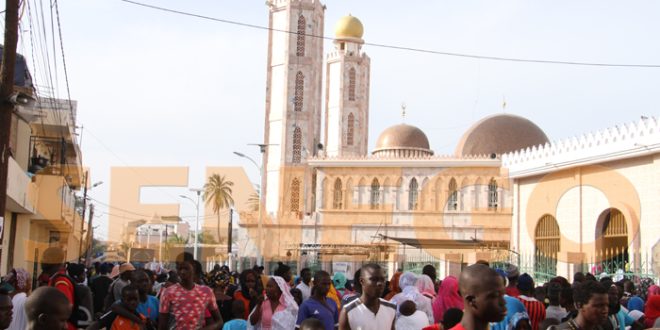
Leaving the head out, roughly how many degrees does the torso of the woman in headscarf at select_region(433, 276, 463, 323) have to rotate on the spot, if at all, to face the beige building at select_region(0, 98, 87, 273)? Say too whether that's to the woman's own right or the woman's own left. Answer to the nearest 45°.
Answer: approximately 45° to the woman's own left

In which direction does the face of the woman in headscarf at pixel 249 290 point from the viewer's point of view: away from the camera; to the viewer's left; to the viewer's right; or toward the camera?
toward the camera

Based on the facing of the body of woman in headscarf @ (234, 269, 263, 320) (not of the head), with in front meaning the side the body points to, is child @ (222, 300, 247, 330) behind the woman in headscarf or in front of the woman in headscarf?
in front

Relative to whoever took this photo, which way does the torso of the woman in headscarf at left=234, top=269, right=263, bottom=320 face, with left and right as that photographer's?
facing the viewer

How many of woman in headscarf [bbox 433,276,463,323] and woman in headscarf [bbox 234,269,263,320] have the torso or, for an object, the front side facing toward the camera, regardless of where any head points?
1

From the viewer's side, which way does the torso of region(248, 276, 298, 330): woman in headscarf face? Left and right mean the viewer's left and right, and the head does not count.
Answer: facing the viewer and to the left of the viewer

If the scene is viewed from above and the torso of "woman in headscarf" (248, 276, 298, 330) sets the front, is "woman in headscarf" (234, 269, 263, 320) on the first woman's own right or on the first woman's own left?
on the first woman's own right

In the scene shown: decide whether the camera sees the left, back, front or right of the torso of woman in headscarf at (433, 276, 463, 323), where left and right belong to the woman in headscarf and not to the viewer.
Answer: back

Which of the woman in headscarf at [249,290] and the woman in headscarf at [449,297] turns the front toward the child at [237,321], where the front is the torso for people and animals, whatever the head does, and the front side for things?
the woman in headscarf at [249,290]

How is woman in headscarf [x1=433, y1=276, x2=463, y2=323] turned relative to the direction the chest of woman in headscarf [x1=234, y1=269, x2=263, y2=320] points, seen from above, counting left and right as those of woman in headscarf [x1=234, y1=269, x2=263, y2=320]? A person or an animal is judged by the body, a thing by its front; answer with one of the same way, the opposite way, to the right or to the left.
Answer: the opposite way

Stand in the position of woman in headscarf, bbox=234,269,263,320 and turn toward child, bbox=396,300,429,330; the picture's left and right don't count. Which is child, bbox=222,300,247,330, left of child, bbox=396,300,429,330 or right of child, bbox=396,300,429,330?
right

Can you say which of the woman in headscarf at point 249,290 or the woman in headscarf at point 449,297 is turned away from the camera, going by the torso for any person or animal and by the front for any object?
the woman in headscarf at point 449,297

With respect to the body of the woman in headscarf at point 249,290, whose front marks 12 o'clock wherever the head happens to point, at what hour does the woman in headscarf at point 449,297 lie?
the woman in headscarf at point 449,297 is roughly at 10 o'clock from the woman in headscarf at point 249,290.
